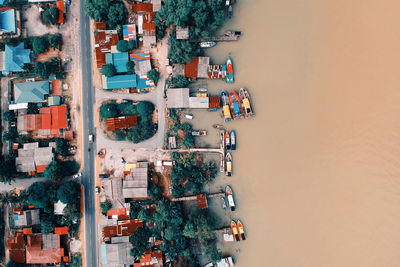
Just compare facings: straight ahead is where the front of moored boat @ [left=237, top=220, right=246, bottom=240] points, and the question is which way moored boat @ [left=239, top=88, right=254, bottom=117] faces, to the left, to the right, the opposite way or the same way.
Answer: the same way

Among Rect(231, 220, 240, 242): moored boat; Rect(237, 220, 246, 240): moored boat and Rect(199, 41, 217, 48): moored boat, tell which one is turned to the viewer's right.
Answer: Rect(199, 41, 217, 48): moored boat

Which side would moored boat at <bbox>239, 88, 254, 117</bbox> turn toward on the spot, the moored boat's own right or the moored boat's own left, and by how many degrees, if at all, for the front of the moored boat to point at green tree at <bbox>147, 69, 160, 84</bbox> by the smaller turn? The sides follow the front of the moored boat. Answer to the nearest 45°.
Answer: approximately 90° to the moored boat's own left

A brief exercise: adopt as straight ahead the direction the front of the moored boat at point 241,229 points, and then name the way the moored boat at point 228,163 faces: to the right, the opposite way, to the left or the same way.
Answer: the same way

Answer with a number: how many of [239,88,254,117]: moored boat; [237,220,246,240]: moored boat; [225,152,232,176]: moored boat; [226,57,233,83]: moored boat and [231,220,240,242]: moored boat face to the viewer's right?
0

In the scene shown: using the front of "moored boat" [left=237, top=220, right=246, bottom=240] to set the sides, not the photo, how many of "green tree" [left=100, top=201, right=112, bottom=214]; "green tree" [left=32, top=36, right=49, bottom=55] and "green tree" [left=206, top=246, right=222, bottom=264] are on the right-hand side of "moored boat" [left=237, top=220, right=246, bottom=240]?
0

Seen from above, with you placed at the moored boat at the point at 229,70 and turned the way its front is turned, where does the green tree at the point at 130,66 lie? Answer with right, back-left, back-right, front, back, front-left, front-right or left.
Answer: left

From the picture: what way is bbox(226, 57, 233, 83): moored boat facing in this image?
away from the camera

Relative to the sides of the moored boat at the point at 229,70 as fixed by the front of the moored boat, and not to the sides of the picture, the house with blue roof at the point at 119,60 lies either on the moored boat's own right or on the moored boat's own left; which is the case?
on the moored boat's own left

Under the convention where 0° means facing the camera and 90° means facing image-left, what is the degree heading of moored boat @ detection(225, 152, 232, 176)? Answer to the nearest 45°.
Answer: approximately 180°

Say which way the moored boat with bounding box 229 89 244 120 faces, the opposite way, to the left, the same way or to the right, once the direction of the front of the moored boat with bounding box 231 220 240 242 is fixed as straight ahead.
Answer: the same way

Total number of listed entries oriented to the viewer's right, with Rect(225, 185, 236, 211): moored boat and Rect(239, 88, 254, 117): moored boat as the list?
0

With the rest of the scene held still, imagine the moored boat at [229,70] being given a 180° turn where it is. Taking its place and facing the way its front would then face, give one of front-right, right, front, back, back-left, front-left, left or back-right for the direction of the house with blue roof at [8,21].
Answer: right

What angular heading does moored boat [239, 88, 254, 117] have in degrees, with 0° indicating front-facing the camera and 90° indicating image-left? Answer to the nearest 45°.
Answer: approximately 180°

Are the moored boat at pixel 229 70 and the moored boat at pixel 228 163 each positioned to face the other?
no

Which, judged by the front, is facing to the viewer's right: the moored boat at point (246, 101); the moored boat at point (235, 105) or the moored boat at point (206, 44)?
the moored boat at point (206, 44)

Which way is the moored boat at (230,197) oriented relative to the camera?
away from the camera

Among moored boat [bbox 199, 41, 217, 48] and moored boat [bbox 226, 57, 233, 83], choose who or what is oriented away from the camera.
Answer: moored boat [bbox 226, 57, 233, 83]

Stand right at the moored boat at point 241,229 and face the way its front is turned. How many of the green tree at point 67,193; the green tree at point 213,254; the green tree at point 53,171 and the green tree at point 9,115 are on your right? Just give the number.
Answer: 0

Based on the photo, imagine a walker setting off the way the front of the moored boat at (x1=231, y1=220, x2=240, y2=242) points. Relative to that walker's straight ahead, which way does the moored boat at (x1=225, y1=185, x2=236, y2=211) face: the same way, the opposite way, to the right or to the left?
the same way
